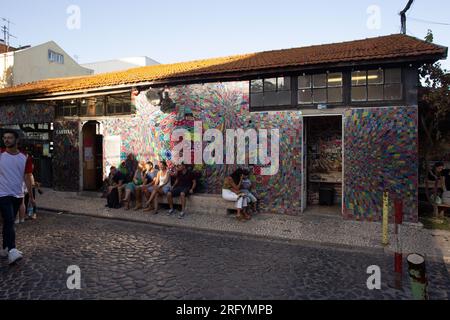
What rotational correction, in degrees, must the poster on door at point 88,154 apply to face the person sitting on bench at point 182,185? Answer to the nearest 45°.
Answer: approximately 45° to its left

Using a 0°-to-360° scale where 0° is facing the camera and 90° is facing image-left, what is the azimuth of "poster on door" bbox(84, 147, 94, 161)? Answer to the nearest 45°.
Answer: approximately 0°

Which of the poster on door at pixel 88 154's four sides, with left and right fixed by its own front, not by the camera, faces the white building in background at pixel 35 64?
back

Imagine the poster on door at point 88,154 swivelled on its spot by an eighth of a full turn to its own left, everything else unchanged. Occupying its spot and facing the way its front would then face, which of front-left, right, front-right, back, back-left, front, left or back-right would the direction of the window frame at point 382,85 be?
front

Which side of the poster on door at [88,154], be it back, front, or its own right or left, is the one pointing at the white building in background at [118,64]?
back

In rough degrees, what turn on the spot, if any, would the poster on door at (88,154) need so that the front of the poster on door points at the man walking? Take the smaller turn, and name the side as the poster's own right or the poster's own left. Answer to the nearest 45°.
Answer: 0° — it already faces them
